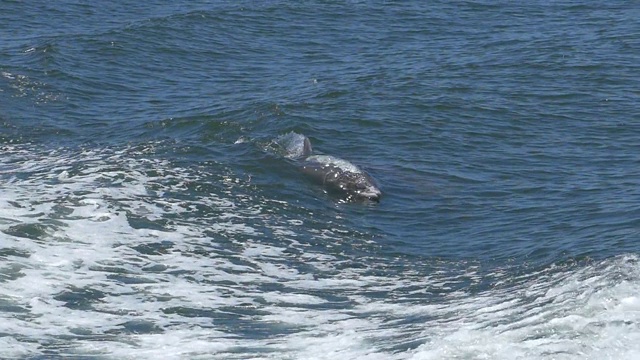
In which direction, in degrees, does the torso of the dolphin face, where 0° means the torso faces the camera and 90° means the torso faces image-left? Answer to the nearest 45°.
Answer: approximately 315°
